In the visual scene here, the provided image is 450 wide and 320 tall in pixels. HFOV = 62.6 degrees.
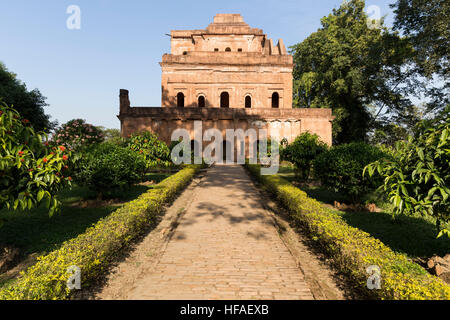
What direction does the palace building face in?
toward the camera

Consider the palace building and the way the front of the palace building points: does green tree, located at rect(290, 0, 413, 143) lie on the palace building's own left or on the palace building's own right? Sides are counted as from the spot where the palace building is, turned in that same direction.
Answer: on the palace building's own left

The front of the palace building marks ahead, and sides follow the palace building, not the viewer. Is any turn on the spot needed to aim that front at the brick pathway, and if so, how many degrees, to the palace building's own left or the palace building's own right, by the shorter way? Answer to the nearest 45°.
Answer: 0° — it already faces it

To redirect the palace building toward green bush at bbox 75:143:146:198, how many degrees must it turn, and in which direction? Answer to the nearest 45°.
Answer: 0° — it already faces it

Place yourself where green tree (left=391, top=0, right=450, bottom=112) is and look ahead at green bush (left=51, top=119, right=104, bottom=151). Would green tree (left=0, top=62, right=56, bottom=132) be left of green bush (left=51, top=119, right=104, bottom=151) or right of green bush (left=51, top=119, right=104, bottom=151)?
right

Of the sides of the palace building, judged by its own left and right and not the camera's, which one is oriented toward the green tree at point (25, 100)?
right

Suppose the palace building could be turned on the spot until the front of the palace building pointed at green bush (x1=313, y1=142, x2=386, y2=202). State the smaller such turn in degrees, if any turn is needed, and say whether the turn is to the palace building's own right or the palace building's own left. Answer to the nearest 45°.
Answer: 0° — it already faces it

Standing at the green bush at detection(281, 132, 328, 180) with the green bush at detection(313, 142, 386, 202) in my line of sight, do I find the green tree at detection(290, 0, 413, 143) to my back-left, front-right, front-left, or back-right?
back-left

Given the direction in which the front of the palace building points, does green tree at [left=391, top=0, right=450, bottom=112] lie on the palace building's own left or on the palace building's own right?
on the palace building's own left

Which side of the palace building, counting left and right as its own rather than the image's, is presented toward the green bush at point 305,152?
front

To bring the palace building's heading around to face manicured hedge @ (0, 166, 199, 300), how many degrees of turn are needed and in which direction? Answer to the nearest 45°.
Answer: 0° — it already faces it
